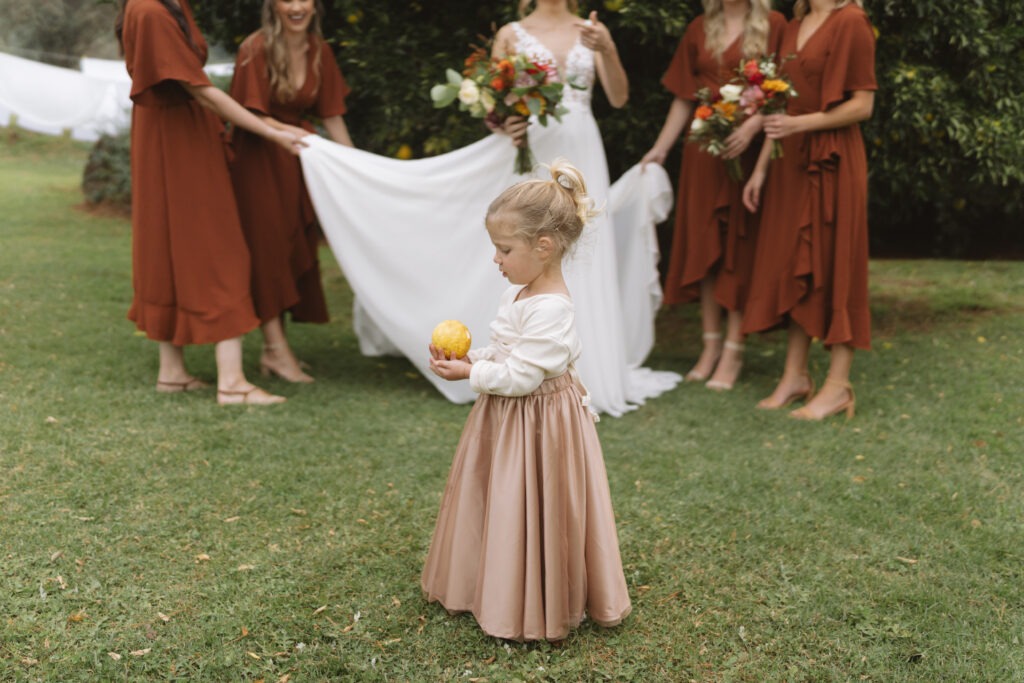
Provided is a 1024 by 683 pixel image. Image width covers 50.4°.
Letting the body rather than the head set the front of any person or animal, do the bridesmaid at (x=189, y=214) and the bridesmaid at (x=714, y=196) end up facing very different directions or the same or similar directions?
very different directions

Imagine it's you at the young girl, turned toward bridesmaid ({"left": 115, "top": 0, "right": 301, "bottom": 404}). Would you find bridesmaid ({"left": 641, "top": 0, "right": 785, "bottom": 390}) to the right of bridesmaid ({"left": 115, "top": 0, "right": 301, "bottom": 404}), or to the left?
right

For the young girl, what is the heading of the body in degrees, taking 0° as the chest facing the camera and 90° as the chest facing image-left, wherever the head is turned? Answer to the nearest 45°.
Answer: approximately 90°

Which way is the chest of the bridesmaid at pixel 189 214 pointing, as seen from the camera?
to the viewer's right

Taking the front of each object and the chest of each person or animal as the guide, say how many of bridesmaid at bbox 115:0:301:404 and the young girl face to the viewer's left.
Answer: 1

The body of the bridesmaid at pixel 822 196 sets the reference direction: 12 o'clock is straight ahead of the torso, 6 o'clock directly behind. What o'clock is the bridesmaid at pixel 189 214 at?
the bridesmaid at pixel 189 214 is roughly at 1 o'clock from the bridesmaid at pixel 822 196.

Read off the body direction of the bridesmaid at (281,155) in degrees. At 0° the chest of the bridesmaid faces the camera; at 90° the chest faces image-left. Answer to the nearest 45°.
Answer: approximately 315°

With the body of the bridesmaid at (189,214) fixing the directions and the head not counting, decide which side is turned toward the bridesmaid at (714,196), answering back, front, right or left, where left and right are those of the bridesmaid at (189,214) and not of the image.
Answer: front

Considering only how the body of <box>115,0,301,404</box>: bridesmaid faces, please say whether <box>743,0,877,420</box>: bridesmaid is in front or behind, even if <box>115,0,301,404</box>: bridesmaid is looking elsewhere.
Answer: in front

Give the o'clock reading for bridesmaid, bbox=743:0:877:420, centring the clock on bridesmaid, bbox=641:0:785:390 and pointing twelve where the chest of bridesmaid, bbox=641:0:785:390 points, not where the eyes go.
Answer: bridesmaid, bbox=743:0:877:420 is roughly at 9 o'clock from bridesmaid, bbox=641:0:785:390.

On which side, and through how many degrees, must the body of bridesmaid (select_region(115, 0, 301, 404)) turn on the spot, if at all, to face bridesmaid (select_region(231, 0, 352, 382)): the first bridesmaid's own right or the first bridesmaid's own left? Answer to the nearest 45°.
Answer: approximately 45° to the first bridesmaid's own left

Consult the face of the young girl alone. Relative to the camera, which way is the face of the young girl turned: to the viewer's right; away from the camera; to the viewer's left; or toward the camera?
to the viewer's left

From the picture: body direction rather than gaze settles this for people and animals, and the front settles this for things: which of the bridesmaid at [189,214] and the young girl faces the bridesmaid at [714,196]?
the bridesmaid at [189,214]

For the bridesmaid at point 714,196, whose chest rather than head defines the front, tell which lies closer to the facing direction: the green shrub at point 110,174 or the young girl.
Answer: the young girl
